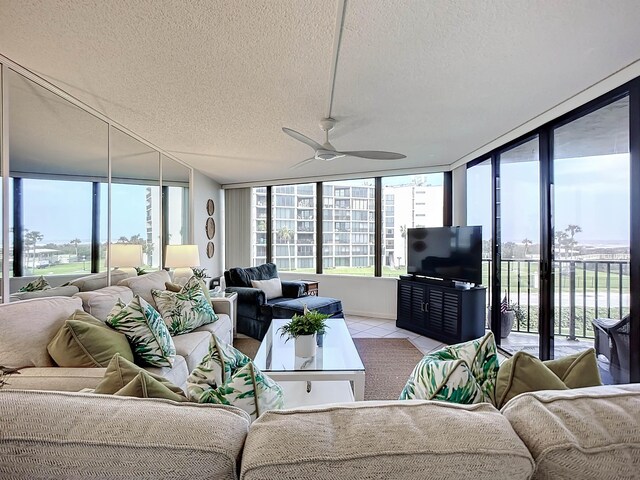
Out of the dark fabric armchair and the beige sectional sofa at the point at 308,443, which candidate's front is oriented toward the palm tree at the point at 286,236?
the beige sectional sofa

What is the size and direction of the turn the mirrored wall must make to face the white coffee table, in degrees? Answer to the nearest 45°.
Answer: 0° — it already faces it

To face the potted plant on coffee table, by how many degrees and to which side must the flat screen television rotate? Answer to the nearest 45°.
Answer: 0° — it already faces it

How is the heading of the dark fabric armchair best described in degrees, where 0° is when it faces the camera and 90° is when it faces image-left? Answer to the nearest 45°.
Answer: approximately 315°

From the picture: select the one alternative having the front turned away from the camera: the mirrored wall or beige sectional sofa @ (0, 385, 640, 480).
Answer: the beige sectional sofa

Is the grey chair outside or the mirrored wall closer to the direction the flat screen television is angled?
the mirrored wall

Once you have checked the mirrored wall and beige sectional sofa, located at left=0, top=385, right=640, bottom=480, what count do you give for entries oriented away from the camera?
1

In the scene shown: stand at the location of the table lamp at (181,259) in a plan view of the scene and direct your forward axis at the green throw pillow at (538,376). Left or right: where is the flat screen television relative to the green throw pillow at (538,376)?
left
